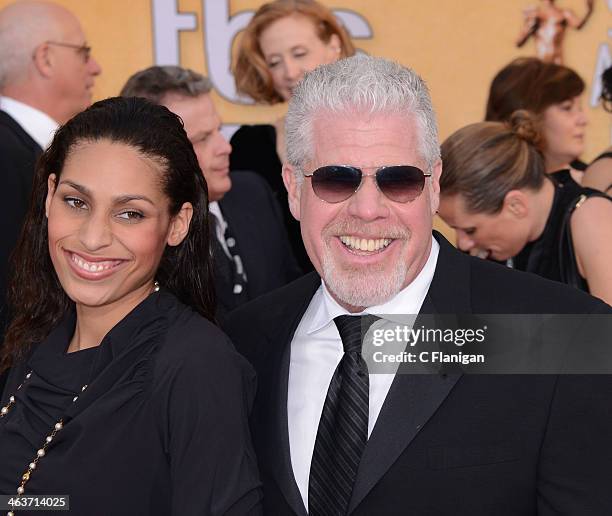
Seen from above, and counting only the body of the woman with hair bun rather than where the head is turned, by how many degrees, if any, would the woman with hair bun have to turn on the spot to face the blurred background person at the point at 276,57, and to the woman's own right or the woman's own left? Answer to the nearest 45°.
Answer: approximately 45° to the woman's own right

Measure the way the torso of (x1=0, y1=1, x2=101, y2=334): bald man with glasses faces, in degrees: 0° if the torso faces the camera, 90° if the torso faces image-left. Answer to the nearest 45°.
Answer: approximately 270°

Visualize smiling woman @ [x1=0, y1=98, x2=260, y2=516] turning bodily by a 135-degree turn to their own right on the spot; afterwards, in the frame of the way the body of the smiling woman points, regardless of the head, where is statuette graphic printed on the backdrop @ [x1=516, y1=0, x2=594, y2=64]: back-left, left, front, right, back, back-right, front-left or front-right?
front-right

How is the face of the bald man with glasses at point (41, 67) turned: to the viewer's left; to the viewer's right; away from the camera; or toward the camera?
to the viewer's right

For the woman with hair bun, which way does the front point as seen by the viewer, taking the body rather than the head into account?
to the viewer's left

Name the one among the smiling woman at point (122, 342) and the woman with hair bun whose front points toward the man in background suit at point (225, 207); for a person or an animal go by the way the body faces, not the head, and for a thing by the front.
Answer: the woman with hair bun
